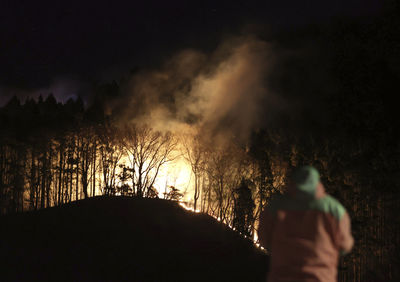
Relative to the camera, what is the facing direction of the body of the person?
away from the camera

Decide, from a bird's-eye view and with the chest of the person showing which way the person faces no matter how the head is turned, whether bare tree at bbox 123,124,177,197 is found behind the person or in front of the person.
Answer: in front

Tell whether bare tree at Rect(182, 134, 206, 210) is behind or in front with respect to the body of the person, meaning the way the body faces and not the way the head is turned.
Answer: in front
